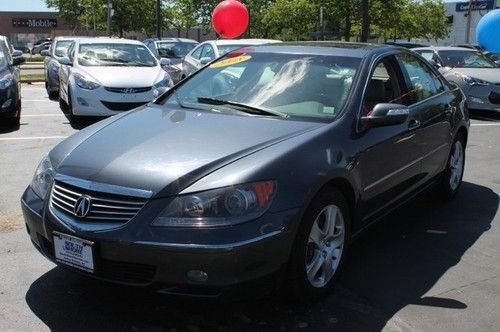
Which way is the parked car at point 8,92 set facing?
toward the camera

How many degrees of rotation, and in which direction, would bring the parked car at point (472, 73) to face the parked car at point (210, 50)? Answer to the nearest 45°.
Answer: approximately 135° to its right

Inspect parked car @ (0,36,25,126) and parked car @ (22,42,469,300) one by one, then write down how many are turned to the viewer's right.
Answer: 0

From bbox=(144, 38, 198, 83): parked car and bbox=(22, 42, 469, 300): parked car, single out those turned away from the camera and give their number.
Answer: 0

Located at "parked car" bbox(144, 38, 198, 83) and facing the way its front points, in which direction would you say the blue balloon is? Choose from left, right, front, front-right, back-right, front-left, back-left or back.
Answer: front-left

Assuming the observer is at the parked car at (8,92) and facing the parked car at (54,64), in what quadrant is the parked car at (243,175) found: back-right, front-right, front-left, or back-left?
back-right

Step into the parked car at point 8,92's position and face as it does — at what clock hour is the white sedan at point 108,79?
The white sedan is roughly at 9 o'clock from the parked car.

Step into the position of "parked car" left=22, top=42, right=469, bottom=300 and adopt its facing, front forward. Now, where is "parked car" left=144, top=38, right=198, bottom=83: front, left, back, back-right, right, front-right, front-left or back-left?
back-right

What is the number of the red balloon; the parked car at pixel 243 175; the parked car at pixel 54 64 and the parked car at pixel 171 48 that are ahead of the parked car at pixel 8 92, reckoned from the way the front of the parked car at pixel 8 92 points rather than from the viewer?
1

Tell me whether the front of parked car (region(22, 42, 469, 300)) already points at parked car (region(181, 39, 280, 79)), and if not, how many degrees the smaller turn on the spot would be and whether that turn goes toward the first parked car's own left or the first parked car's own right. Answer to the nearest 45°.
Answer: approximately 135° to the first parked car's own right

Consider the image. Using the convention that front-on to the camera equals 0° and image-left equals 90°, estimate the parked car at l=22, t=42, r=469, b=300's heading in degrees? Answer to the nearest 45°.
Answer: approximately 45°

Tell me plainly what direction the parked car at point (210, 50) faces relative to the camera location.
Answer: facing the viewer and to the right of the viewer

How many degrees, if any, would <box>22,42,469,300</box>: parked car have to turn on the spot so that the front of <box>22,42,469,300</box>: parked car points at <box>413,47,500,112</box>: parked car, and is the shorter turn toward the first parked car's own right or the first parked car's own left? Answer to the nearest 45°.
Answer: approximately 180°

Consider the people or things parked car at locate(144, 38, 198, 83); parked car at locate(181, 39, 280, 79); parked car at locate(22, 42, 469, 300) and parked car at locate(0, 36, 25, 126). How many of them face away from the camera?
0
